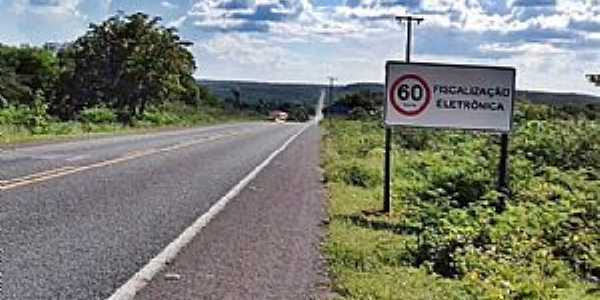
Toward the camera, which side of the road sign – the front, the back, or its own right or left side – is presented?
front
